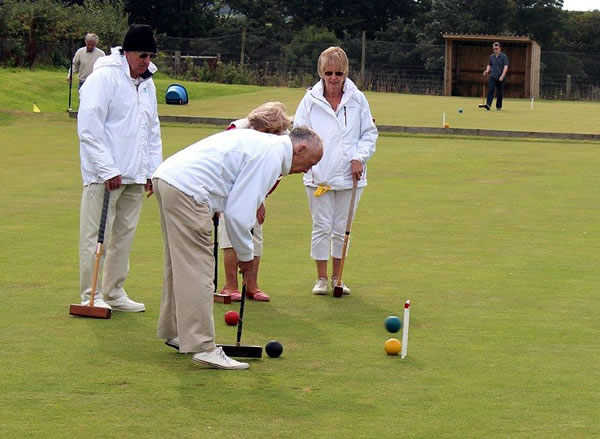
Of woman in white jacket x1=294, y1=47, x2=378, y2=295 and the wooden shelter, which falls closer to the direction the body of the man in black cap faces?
the woman in white jacket

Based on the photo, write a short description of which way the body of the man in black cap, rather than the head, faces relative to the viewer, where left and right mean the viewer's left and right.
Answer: facing the viewer and to the right of the viewer

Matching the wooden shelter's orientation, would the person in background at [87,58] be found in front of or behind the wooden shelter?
in front

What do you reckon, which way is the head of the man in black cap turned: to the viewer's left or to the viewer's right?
to the viewer's right

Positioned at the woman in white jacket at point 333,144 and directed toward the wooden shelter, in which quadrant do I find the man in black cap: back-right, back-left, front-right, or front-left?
back-left

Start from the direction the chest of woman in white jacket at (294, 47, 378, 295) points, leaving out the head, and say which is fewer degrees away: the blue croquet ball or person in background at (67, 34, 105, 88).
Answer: the blue croquet ball

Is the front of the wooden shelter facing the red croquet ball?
yes

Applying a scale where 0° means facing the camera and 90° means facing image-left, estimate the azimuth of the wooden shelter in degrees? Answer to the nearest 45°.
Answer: approximately 0°

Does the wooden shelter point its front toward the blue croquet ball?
yes

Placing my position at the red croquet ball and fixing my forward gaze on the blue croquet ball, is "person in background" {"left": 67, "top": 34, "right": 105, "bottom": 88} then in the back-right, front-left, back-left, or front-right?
back-left

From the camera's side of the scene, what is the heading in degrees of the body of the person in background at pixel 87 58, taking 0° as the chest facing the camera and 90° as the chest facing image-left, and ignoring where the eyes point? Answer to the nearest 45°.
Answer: approximately 0°

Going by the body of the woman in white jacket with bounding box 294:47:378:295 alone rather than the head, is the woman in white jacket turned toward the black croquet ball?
yes

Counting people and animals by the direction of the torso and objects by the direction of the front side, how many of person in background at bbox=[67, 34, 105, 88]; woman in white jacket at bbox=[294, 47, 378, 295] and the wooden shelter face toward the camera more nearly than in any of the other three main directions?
3

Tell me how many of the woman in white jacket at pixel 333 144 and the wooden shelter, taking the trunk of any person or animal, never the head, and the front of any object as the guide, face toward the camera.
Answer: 2

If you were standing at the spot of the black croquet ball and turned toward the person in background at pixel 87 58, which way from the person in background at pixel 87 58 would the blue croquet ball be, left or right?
right
